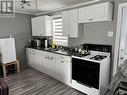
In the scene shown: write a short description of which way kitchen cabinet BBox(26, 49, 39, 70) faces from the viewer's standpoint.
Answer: facing the viewer and to the left of the viewer

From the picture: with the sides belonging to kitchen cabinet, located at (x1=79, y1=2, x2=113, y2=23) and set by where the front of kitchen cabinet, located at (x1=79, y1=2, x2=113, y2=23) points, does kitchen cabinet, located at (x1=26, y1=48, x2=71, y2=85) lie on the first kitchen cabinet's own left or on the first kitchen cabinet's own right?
on the first kitchen cabinet's own right

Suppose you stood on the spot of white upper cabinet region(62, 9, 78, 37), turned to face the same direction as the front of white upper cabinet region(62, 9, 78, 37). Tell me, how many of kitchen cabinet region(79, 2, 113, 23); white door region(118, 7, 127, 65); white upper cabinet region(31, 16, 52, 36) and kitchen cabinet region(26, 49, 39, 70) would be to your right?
2

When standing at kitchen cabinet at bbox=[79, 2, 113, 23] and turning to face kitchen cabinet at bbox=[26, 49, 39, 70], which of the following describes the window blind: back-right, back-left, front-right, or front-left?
front-right

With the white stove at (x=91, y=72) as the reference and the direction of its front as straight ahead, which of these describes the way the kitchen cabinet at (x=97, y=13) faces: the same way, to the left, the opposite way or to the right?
the same way

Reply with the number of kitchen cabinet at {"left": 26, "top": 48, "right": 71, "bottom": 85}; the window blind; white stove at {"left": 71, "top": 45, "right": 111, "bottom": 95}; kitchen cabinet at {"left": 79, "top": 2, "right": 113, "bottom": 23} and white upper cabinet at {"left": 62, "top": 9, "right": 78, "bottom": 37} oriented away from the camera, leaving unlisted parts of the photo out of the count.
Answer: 0

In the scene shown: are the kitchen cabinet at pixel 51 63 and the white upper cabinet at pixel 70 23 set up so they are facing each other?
no

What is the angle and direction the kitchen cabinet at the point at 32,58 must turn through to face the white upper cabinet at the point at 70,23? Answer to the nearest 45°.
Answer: approximately 90° to its left

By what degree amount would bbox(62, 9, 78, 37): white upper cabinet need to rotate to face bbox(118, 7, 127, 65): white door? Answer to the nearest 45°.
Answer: approximately 90° to its left

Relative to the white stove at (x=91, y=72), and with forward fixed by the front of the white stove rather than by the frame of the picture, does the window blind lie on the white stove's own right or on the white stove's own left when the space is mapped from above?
on the white stove's own right

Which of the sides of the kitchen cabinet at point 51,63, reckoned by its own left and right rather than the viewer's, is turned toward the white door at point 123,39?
left

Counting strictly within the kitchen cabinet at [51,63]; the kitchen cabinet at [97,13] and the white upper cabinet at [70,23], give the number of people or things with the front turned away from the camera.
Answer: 0

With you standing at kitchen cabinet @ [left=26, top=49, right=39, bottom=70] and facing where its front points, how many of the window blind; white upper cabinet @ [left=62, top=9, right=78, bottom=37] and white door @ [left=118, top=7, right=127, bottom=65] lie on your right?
0

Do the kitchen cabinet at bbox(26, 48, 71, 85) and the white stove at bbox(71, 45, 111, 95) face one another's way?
no

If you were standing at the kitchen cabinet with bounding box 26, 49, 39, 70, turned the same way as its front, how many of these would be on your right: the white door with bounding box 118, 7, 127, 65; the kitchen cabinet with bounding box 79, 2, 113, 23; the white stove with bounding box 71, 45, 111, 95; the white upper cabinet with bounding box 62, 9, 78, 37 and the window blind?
0

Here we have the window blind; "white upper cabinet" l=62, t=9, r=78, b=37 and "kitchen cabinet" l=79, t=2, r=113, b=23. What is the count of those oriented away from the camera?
0

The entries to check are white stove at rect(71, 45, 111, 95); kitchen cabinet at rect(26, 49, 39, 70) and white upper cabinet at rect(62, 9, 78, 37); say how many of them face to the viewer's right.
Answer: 0
